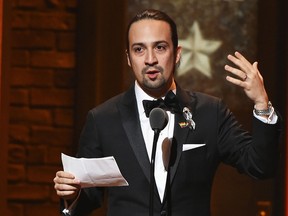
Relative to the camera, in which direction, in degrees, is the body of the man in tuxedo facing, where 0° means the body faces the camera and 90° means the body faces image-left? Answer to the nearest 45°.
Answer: approximately 0°
